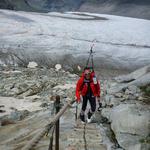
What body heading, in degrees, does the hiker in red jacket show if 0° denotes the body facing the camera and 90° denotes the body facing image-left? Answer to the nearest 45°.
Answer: approximately 0°

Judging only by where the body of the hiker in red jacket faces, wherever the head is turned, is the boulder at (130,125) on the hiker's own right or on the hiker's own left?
on the hiker's own left
